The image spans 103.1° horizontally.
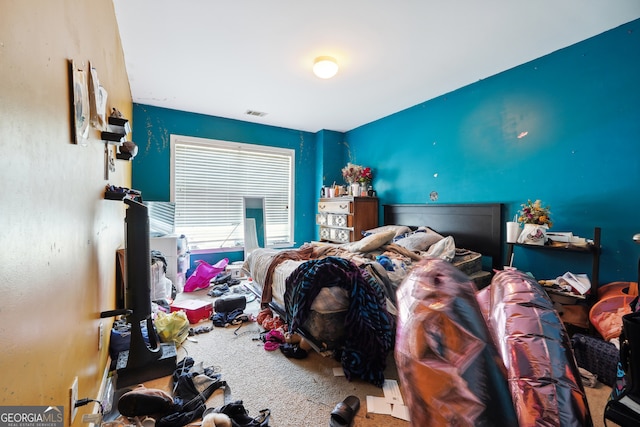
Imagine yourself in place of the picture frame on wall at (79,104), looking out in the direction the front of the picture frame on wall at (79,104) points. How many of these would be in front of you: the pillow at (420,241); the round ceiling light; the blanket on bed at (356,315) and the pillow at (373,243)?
4

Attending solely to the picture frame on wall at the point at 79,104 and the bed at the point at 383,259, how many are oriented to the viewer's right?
1

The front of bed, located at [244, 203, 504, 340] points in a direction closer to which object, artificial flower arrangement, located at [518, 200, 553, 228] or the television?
the television

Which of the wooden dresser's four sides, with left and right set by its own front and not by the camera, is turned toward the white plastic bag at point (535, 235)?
left

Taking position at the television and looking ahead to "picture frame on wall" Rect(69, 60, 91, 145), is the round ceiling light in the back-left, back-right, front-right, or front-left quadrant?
back-left

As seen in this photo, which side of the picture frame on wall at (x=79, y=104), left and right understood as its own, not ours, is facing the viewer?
right

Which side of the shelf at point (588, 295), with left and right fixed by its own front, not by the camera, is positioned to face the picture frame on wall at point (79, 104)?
front

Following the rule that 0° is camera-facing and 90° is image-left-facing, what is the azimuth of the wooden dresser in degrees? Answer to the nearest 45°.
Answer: approximately 45°

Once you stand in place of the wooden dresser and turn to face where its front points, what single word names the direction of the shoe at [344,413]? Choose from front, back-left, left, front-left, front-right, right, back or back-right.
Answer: front-left

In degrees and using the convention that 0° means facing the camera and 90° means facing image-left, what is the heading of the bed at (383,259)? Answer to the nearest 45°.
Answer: approximately 45°

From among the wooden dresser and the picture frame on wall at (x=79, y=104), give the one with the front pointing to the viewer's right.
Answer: the picture frame on wall

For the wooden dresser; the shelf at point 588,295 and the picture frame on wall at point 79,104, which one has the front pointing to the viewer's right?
the picture frame on wall

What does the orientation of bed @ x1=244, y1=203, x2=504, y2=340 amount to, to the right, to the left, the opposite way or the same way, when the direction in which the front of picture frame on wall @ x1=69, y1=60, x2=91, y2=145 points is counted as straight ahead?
the opposite way
